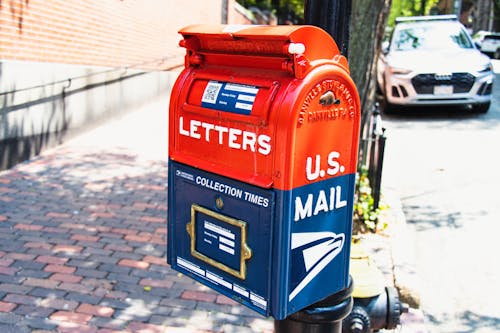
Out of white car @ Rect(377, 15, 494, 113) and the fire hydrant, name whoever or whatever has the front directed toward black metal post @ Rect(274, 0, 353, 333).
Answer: the white car

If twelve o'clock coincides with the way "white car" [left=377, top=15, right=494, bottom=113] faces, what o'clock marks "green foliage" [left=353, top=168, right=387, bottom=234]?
The green foliage is roughly at 12 o'clock from the white car.

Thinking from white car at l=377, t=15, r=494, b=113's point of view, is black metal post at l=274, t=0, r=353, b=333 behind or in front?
in front

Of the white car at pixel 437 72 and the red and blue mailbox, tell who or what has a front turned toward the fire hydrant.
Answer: the white car

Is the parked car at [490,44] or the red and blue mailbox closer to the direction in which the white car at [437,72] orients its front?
the red and blue mailbox

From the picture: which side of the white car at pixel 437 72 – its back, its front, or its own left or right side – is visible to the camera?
front

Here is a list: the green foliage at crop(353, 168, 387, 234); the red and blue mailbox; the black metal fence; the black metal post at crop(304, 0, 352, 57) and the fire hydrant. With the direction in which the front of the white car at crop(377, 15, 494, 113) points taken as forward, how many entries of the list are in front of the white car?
5

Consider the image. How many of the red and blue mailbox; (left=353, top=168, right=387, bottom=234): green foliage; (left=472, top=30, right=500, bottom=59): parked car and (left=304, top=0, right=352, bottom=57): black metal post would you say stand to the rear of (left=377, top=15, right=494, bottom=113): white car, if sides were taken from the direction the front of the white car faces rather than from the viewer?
1

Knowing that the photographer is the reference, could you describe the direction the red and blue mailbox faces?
facing the viewer and to the left of the viewer
